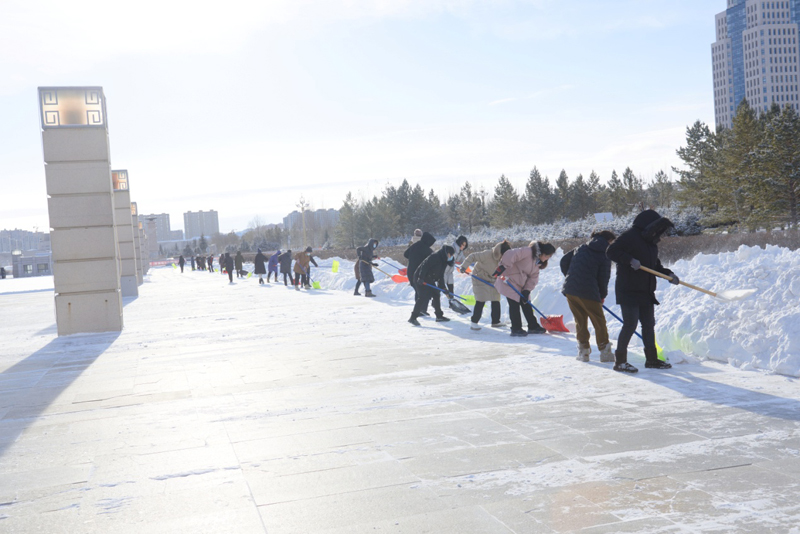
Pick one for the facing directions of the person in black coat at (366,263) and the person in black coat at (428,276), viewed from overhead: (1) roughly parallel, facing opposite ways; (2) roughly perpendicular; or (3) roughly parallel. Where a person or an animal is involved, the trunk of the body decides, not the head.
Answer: roughly parallel

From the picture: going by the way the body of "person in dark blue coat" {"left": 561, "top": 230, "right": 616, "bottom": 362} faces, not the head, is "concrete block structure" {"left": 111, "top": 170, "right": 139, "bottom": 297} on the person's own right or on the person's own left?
on the person's own left

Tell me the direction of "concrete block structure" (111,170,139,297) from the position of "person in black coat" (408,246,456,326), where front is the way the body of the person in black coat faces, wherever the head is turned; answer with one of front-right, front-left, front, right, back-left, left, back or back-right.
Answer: back-left

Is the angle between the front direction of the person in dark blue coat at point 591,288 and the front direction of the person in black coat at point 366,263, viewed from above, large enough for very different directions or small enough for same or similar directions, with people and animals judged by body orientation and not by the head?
same or similar directions

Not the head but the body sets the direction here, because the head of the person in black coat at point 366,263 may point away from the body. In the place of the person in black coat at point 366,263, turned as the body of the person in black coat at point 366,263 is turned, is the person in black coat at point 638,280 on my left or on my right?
on my right

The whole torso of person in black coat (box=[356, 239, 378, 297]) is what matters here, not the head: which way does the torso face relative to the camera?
to the viewer's right

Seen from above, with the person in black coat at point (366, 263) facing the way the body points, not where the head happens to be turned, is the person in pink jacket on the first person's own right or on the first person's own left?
on the first person's own right

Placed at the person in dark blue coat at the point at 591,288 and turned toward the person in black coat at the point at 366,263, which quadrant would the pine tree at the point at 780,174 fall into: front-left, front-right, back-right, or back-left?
front-right

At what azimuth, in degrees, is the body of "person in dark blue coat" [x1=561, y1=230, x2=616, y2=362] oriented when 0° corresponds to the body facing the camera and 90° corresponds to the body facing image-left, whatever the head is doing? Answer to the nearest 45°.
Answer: approximately 225°

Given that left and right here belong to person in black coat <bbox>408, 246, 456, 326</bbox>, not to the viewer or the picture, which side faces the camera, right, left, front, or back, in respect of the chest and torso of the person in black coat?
right

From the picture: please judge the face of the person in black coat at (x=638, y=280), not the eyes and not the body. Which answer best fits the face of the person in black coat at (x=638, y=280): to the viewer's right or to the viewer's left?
to the viewer's right

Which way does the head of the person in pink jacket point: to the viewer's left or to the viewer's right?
to the viewer's right

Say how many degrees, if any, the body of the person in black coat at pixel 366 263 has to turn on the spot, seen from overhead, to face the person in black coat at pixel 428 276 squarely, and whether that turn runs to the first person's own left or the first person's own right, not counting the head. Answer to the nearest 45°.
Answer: approximately 90° to the first person's own right
